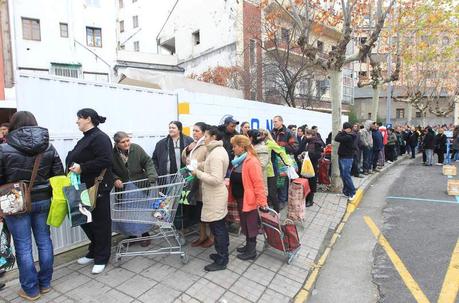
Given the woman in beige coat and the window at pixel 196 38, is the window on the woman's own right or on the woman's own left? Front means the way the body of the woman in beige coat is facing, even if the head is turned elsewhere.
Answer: on the woman's own right

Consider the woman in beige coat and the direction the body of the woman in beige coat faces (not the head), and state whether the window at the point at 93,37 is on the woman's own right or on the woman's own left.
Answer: on the woman's own right
